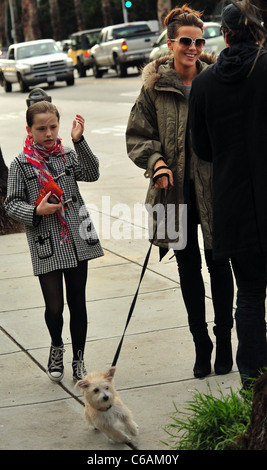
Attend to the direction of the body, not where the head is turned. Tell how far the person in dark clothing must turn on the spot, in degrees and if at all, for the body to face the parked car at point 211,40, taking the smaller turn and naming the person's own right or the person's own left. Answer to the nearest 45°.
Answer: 0° — they already face it

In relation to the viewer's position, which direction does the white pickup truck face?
facing the viewer and to the right of the viewer

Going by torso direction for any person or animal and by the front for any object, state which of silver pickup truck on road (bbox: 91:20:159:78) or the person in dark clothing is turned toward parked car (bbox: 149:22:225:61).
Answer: the person in dark clothing

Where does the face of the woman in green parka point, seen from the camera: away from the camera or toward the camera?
toward the camera

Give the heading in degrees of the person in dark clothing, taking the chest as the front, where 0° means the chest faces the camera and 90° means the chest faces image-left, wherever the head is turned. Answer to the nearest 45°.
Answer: approximately 180°

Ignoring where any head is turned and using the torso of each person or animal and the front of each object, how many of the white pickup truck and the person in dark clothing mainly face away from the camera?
1

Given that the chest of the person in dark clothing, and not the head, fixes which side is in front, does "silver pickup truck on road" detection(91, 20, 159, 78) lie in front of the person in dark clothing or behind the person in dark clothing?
in front
